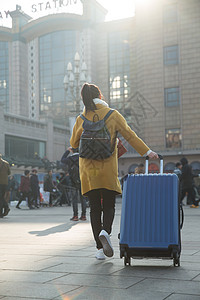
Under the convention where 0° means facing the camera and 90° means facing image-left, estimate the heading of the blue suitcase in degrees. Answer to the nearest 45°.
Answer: approximately 0°

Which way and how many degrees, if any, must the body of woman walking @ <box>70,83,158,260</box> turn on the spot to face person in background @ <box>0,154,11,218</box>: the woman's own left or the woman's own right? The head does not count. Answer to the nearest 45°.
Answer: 0° — they already face them

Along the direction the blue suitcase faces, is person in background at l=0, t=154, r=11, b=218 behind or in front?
behind

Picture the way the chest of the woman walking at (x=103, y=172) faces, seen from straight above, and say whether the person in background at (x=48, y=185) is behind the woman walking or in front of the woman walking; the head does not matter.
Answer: in front

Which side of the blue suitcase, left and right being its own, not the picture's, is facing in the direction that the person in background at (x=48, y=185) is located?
back

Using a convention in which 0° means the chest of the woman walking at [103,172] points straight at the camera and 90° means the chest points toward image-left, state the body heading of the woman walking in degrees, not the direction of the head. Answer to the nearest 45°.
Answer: approximately 180°
